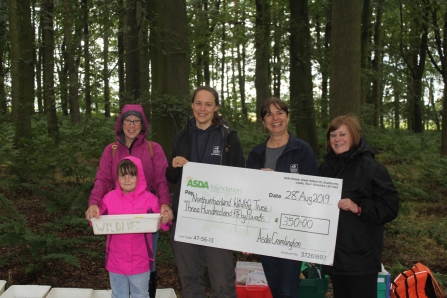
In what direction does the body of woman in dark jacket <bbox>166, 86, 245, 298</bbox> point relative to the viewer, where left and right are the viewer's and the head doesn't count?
facing the viewer

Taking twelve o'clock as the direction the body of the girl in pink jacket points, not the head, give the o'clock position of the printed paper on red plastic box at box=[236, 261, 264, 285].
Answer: The printed paper on red plastic box is roughly at 8 o'clock from the girl in pink jacket.

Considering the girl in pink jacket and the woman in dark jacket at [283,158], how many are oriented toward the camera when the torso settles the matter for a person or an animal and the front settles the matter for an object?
2

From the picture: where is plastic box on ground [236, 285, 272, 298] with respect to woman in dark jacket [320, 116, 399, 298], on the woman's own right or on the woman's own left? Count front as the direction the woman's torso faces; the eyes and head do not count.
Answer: on the woman's own right

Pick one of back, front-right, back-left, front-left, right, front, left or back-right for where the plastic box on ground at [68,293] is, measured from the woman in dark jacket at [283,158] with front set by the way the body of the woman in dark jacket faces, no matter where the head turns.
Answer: right

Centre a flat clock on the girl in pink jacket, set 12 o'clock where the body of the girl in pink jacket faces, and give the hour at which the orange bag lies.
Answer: The orange bag is roughly at 9 o'clock from the girl in pink jacket.

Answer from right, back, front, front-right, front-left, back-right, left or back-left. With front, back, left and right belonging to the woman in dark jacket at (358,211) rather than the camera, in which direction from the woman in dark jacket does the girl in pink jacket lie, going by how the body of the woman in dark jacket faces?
front-right

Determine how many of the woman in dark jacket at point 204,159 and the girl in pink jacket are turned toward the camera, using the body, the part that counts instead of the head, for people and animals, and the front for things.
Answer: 2

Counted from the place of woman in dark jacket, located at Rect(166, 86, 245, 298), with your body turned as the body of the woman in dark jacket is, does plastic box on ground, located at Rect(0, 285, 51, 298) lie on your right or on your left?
on your right
